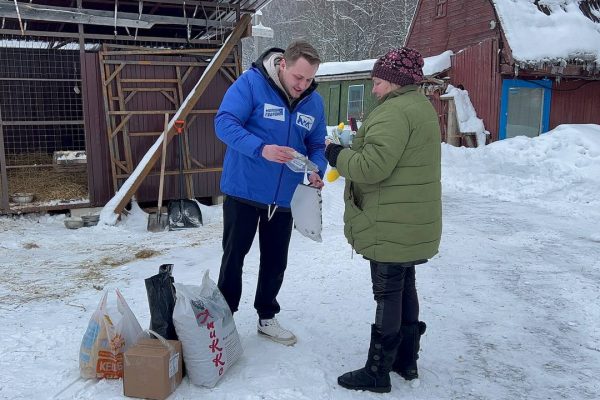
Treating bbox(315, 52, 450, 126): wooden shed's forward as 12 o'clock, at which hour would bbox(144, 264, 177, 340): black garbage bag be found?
The black garbage bag is roughly at 12 o'clock from the wooden shed.

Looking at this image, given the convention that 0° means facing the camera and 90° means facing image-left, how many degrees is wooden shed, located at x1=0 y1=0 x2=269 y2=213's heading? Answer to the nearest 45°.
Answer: approximately 0°

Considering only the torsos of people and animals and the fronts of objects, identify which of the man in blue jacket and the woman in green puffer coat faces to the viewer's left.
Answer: the woman in green puffer coat

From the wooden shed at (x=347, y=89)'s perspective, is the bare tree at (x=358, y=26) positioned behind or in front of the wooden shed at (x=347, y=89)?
behind

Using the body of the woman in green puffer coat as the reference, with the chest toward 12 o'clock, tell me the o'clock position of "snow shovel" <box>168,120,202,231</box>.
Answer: The snow shovel is roughly at 2 o'clock from the woman in green puffer coat.

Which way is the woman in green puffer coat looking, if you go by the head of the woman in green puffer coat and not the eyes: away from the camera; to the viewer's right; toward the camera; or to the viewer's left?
to the viewer's left

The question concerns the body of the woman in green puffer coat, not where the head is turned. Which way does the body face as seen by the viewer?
to the viewer's left

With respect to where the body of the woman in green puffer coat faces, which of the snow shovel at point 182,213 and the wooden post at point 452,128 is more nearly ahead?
the snow shovel

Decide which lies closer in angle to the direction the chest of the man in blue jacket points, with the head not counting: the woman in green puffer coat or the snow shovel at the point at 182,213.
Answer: the woman in green puffer coat
